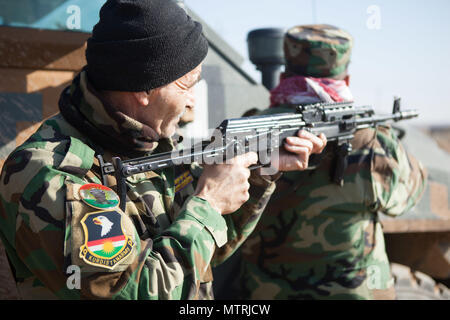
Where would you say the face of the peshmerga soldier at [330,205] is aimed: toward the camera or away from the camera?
away from the camera

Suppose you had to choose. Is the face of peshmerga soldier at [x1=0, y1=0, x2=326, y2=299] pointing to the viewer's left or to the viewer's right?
to the viewer's right

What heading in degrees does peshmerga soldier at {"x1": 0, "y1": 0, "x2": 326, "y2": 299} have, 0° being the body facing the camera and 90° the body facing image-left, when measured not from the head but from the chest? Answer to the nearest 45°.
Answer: approximately 270°

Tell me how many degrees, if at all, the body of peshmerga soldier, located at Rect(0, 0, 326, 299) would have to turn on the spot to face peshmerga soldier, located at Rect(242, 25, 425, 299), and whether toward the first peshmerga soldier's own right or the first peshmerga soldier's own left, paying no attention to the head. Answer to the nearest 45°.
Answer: approximately 45° to the first peshmerga soldier's own left
